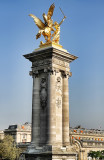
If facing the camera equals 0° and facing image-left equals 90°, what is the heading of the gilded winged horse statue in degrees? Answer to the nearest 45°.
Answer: approximately 45°
